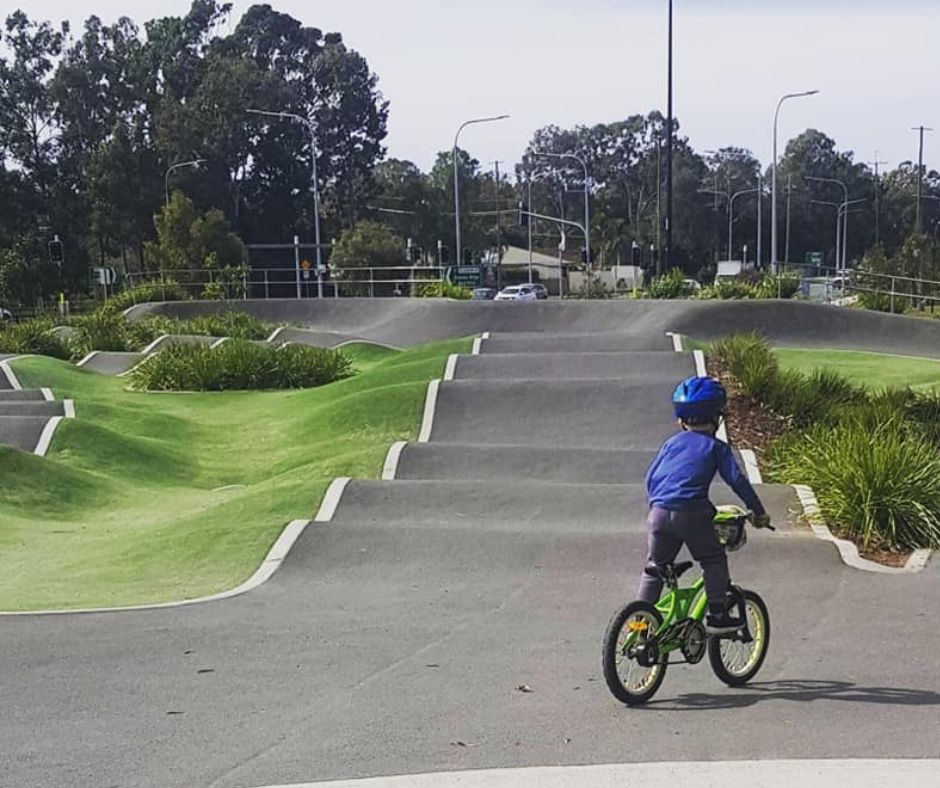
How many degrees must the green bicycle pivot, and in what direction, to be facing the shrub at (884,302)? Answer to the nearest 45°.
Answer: approximately 45° to its left

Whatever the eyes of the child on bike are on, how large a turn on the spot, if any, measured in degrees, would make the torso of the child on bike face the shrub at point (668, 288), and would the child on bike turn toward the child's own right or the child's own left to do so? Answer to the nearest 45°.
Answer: approximately 45° to the child's own left

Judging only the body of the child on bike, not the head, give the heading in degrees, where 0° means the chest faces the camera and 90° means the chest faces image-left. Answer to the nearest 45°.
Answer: approximately 225°

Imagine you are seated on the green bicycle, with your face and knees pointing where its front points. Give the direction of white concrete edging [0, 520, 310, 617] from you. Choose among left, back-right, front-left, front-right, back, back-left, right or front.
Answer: left

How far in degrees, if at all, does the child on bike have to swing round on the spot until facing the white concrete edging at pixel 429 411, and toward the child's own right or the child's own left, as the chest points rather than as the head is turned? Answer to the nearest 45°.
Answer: approximately 45° to the child's own left

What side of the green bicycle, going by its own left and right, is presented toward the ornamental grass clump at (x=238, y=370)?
left

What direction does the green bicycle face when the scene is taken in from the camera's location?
facing away from the viewer and to the right of the viewer
